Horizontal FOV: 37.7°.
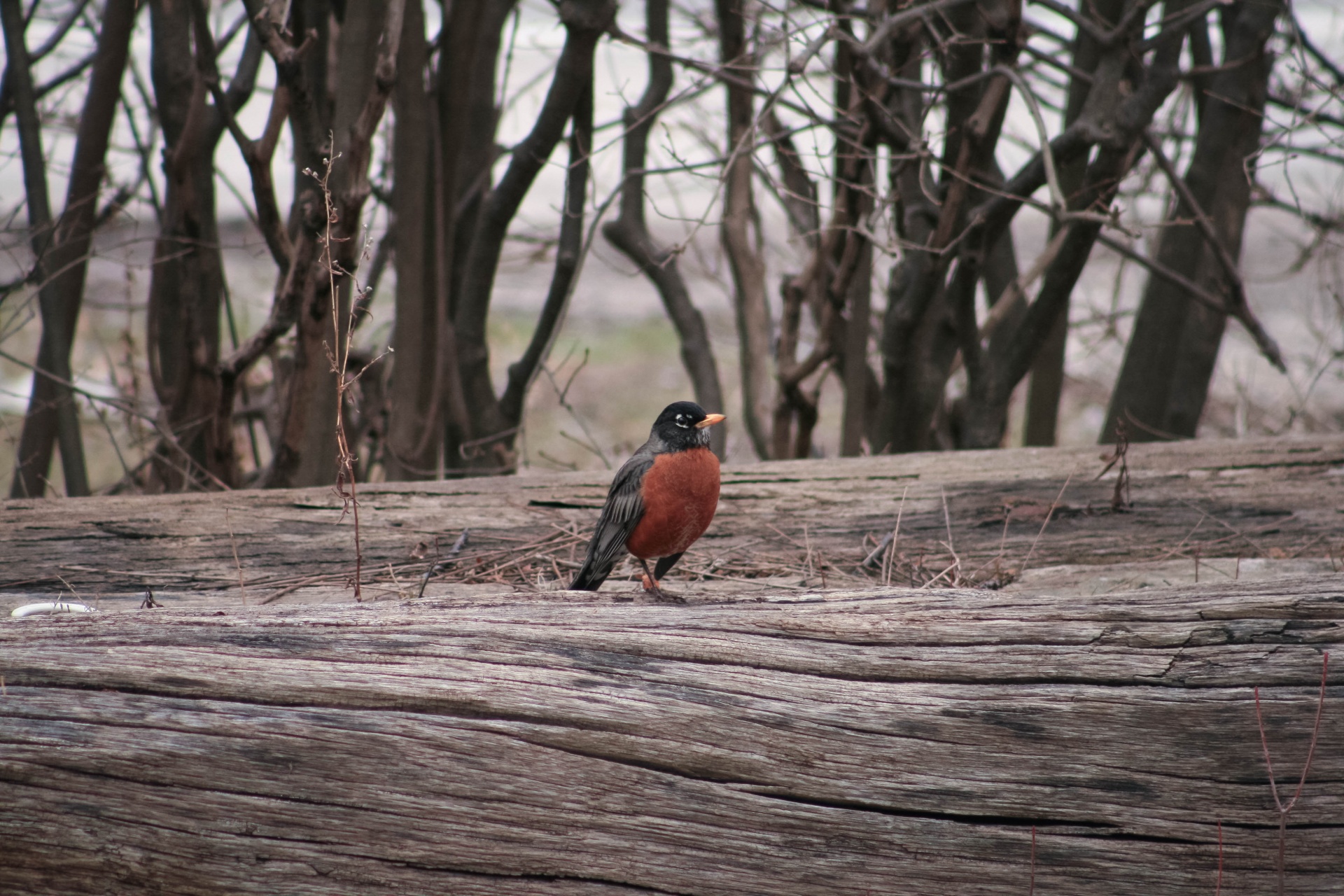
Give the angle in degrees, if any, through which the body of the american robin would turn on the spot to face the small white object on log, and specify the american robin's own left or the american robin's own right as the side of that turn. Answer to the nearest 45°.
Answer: approximately 135° to the american robin's own right

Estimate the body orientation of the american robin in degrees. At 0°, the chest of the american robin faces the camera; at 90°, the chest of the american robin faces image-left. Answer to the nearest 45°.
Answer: approximately 315°

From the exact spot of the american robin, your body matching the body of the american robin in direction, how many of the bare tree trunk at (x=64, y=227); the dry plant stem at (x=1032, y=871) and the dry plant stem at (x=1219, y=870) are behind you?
1

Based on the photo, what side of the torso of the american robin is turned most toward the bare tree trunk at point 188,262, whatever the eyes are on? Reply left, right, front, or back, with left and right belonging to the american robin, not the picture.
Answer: back

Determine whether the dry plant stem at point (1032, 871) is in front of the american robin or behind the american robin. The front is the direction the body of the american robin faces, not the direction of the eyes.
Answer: in front

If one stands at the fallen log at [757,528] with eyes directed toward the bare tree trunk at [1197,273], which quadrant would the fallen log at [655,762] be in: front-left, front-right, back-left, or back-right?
back-right

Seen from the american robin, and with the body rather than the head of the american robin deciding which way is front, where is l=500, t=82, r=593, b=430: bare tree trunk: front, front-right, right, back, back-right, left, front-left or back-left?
back-left
